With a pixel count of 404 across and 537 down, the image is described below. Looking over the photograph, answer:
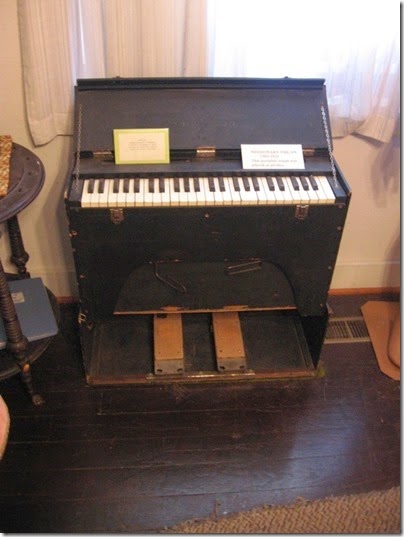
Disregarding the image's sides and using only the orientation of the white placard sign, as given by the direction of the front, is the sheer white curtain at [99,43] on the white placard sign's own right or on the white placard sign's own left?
on the white placard sign's own right

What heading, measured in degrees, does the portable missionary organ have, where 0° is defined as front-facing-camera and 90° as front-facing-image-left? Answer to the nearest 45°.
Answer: approximately 0°

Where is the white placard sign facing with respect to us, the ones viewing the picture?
facing the viewer

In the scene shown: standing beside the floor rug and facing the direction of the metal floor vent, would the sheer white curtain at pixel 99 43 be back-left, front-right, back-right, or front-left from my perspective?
front-left
